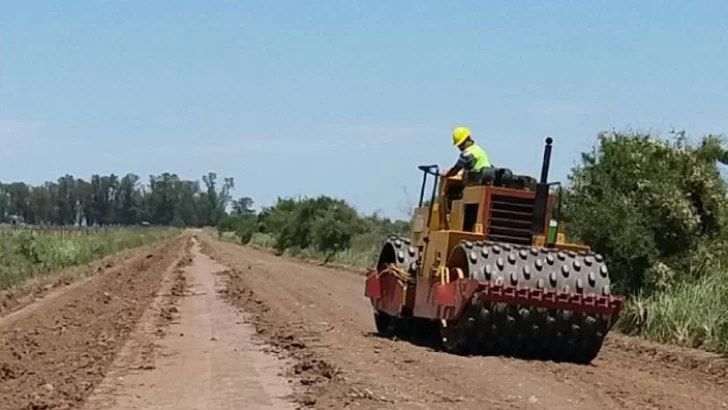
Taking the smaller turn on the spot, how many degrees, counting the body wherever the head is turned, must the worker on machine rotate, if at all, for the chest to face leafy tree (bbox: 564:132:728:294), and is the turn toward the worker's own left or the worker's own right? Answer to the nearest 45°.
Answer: approximately 135° to the worker's own right

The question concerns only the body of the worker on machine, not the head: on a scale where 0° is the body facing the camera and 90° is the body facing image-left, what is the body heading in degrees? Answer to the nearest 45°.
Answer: approximately 90°
